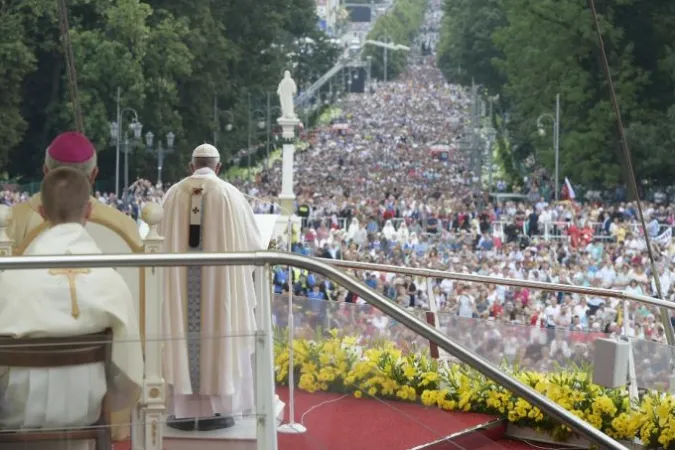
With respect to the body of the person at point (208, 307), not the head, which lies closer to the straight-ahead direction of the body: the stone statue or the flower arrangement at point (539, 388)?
the stone statue

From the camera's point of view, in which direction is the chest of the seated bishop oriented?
away from the camera

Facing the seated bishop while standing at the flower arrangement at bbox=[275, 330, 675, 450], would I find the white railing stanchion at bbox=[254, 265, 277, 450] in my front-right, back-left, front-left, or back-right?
front-left

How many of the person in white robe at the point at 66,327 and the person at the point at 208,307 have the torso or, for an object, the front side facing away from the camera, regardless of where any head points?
2

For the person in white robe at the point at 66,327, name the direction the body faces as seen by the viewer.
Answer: away from the camera

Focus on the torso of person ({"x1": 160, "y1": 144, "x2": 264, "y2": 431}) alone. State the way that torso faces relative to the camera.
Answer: away from the camera

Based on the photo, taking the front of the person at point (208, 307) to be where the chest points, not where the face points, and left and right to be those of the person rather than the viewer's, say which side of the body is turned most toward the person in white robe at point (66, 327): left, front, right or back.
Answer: back

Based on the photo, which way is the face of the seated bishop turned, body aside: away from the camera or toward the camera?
away from the camera

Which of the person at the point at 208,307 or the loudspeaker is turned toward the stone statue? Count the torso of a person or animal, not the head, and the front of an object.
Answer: the person

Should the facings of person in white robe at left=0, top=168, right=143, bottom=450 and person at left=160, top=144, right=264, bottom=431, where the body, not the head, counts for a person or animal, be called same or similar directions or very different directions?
same or similar directions
